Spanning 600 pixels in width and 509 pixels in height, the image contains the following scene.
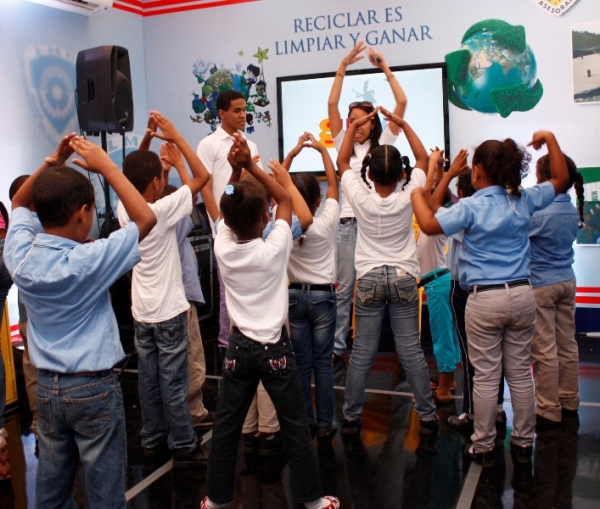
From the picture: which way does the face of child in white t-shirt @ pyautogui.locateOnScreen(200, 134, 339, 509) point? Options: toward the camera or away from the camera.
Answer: away from the camera

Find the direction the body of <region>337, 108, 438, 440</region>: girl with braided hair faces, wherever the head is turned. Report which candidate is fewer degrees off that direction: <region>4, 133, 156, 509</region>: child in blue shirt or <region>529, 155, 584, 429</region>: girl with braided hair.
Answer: the girl with braided hair

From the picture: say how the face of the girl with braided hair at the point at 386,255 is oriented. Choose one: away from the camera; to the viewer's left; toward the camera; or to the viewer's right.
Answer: away from the camera

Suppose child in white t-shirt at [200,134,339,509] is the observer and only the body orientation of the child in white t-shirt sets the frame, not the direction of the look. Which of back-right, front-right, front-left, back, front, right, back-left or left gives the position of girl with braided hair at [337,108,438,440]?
front-right

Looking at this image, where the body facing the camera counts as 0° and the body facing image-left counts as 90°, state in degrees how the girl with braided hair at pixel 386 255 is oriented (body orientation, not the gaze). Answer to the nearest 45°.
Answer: approximately 180°

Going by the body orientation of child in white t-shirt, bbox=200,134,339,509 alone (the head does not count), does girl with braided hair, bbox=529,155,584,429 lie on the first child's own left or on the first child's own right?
on the first child's own right

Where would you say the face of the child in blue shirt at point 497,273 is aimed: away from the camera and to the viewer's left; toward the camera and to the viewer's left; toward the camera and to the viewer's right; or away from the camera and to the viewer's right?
away from the camera and to the viewer's left

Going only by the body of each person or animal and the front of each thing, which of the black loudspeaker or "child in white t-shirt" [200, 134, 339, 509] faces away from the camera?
the child in white t-shirt

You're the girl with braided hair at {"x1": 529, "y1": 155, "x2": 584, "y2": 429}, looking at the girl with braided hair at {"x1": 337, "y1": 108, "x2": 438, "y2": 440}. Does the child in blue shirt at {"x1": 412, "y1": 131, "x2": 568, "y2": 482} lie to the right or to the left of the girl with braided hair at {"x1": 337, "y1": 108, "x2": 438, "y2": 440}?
left

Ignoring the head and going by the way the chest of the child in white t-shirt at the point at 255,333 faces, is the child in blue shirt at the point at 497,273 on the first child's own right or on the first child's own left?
on the first child's own right

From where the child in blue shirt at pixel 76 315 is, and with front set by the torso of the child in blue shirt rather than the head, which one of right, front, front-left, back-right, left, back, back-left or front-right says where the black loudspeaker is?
front-left

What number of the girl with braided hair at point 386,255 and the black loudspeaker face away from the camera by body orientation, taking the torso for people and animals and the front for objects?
1

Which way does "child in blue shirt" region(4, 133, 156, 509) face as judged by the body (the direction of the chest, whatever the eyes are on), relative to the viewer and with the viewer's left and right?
facing away from the viewer and to the right of the viewer

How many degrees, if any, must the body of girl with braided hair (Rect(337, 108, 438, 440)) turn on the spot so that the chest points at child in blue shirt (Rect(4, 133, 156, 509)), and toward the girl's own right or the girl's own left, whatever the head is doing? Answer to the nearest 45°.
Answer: approximately 135° to the girl's own left

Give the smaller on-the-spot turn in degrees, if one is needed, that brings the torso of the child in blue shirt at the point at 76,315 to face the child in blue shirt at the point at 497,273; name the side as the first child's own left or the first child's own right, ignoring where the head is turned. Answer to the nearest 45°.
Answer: approximately 45° to the first child's own right

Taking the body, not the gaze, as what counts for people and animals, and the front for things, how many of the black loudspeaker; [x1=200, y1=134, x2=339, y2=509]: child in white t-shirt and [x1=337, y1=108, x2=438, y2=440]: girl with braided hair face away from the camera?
2

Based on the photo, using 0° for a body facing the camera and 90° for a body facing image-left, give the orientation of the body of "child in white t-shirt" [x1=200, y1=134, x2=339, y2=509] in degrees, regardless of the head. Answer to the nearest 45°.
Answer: approximately 180°
